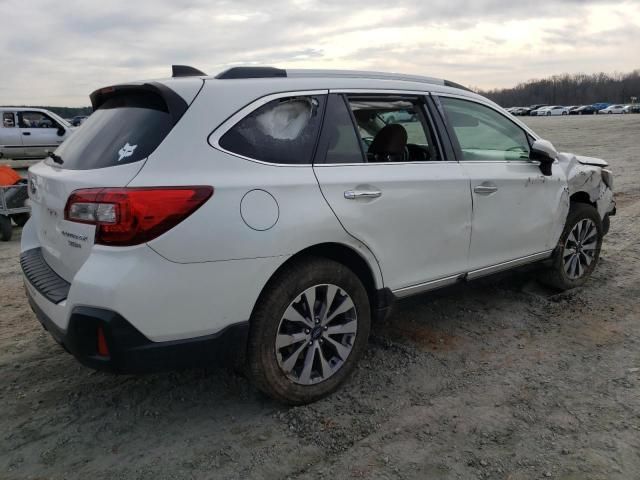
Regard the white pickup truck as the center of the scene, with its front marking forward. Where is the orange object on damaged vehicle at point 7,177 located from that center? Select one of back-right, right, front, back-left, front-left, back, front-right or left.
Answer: right

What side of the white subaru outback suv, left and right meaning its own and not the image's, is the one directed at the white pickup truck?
left

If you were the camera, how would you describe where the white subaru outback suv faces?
facing away from the viewer and to the right of the viewer

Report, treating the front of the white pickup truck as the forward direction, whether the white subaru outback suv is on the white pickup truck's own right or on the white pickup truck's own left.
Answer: on the white pickup truck's own right

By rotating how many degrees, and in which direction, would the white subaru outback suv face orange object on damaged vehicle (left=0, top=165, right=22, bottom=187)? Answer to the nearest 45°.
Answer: approximately 90° to its left

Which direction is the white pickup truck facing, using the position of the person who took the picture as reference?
facing to the right of the viewer
